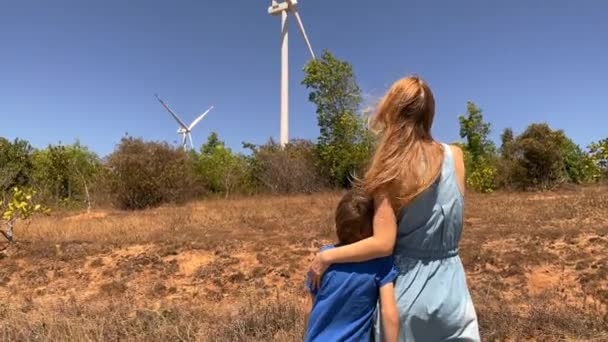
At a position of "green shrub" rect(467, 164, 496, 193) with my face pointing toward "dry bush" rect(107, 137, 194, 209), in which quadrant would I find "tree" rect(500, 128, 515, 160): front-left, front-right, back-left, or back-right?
back-right

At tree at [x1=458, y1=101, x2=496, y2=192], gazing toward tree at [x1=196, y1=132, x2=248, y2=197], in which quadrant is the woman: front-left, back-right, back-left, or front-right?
front-left

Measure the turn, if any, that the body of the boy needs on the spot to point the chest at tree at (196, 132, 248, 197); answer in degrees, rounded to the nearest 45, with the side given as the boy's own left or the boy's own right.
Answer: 0° — they already face it

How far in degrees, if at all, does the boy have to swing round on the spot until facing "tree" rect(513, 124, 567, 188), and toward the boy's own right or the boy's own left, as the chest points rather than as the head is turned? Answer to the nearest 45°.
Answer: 0° — they already face it

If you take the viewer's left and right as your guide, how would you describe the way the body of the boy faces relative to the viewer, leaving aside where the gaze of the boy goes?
facing away from the viewer

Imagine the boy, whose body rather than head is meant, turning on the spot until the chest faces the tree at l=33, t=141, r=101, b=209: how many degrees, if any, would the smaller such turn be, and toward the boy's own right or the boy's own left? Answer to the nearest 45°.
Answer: approximately 45° to the boy's own left

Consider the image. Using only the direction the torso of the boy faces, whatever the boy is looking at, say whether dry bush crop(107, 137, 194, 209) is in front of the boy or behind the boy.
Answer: in front

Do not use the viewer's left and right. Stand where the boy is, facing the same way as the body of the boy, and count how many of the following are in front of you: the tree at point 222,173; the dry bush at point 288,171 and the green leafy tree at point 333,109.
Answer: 3

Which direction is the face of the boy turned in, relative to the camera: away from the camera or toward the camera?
away from the camera

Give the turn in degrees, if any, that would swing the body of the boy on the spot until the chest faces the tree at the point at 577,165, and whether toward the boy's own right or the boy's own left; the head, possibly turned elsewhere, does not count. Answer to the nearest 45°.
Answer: approximately 45° to the boy's own right

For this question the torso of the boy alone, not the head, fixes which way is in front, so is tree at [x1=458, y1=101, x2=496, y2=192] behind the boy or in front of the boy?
in front

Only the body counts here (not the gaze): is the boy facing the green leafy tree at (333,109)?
yes

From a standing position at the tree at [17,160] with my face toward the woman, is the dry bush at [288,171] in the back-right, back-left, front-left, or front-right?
front-left

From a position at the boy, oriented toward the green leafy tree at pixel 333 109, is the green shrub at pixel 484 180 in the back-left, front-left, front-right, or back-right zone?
front-right
